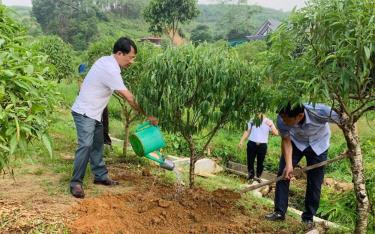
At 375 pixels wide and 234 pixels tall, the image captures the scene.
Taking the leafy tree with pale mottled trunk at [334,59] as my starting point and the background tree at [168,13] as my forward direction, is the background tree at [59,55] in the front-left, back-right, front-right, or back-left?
front-left

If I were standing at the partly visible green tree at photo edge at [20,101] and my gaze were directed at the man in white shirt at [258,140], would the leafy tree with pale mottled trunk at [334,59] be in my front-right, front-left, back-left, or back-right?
front-right

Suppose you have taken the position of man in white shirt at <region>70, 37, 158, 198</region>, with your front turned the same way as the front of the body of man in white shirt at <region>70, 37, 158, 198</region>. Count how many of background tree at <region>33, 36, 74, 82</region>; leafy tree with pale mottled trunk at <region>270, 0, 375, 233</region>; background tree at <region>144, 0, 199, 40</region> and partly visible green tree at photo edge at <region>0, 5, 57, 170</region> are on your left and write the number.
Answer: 2

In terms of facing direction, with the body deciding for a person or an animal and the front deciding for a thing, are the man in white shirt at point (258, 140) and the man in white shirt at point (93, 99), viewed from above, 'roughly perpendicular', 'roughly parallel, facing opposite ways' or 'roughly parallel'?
roughly perpendicular

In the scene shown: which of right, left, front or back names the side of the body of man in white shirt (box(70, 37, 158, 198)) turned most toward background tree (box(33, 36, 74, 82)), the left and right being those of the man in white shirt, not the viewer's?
left

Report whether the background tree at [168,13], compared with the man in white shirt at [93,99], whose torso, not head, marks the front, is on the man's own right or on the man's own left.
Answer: on the man's own left

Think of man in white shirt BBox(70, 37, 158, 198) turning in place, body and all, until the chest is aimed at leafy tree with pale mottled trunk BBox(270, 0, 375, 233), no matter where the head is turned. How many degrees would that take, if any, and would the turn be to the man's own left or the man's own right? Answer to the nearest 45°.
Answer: approximately 45° to the man's own right

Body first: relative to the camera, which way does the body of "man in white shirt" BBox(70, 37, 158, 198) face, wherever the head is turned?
to the viewer's right

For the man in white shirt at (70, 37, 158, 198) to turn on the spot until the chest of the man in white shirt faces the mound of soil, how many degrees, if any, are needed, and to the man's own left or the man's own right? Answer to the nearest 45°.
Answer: approximately 45° to the man's own right

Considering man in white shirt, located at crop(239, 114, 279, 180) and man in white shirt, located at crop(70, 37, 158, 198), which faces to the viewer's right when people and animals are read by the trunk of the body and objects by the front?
man in white shirt, located at crop(70, 37, 158, 198)

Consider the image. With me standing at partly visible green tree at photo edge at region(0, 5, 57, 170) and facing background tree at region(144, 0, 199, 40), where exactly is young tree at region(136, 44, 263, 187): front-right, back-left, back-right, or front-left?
front-right
